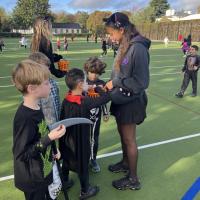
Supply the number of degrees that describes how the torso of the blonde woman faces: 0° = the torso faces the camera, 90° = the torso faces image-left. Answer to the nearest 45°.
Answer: approximately 225°

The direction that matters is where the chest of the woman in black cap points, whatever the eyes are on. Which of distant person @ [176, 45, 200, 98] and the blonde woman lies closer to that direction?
the blonde woman

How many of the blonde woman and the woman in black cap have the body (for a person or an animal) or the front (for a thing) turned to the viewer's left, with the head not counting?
1

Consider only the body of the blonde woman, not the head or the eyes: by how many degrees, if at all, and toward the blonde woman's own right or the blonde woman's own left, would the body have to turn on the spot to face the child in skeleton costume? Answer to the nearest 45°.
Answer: approximately 90° to the blonde woman's own right

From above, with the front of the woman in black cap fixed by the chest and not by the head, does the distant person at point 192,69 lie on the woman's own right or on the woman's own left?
on the woman's own right

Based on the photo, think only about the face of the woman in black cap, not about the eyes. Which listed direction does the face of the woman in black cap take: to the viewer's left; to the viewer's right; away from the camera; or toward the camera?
to the viewer's left

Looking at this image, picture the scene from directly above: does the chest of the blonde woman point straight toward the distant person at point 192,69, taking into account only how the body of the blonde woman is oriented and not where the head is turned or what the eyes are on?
yes

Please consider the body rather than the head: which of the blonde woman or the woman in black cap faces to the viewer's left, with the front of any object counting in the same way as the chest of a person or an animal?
the woman in black cap

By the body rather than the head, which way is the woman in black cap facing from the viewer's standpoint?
to the viewer's left

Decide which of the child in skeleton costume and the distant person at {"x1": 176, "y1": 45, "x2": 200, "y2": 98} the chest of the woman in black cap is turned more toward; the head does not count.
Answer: the child in skeleton costume

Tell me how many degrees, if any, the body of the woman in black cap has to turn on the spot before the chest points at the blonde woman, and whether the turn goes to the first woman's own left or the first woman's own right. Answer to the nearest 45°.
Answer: approximately 45° to the first woman's own right

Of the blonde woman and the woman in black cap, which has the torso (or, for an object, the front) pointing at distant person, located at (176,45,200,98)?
the blonde woman

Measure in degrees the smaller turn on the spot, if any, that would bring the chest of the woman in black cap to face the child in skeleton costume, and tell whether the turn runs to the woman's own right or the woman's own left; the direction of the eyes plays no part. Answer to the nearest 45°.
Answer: approximately 45° to the woman's own right

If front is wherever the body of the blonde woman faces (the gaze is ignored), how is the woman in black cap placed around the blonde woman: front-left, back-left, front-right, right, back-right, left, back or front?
right
